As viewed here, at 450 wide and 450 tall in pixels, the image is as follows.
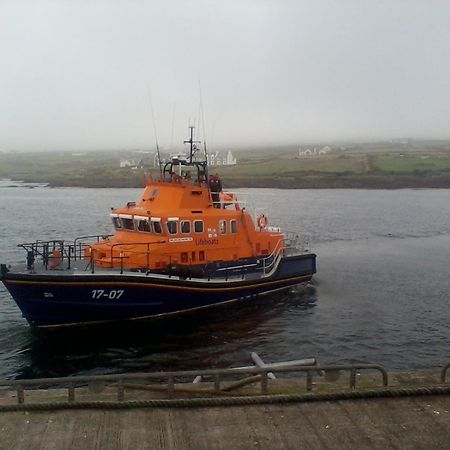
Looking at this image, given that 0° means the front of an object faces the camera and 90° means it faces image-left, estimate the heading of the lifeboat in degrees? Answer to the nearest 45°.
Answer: approximately 45°
